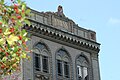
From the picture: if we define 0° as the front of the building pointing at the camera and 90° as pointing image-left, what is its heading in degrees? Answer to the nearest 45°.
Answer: approximately 315°

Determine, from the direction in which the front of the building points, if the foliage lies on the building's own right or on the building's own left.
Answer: on the building's own right
